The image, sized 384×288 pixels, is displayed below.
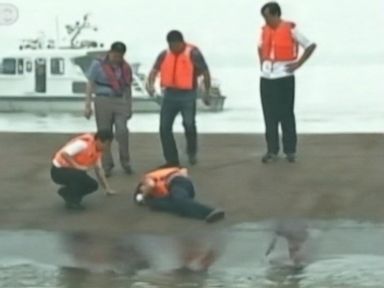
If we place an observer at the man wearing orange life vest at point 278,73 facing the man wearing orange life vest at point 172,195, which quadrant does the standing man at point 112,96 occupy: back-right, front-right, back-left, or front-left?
front-right

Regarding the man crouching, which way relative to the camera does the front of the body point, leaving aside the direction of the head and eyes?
to the viewer's right

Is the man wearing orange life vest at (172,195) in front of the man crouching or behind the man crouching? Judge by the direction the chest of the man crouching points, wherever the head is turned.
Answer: in front

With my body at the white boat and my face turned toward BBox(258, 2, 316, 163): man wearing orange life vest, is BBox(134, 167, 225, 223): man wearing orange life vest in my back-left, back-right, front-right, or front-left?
front-right

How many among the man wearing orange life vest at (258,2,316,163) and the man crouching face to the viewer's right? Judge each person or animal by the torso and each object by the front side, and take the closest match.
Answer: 1

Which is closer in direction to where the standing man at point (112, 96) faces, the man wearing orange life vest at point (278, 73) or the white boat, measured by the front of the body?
the man wearing orange life vest

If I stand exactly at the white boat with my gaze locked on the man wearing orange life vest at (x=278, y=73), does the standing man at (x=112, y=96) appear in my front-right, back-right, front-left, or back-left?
front-right

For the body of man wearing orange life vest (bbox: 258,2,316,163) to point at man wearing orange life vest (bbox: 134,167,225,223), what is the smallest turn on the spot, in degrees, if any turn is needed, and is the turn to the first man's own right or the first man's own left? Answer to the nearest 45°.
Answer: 0° — they already face them

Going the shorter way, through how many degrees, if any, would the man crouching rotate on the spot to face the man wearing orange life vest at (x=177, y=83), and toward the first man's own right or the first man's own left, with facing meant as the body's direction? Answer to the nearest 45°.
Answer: approximately 45° to the first man's own left

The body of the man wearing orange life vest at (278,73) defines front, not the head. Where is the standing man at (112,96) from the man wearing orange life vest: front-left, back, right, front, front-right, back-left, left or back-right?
front-right

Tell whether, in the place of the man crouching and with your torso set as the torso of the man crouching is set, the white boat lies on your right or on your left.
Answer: on your left

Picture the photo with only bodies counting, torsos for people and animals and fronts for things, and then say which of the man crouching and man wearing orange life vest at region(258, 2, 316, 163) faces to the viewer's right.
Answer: the man crouching

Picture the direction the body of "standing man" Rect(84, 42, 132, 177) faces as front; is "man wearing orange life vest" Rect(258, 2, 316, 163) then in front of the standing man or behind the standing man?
in front

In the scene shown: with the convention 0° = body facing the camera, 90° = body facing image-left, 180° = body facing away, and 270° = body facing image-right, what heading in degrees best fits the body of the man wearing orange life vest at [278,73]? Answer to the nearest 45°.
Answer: approximately 45°

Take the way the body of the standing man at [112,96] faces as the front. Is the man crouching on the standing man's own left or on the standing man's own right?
on the standing man's own right
